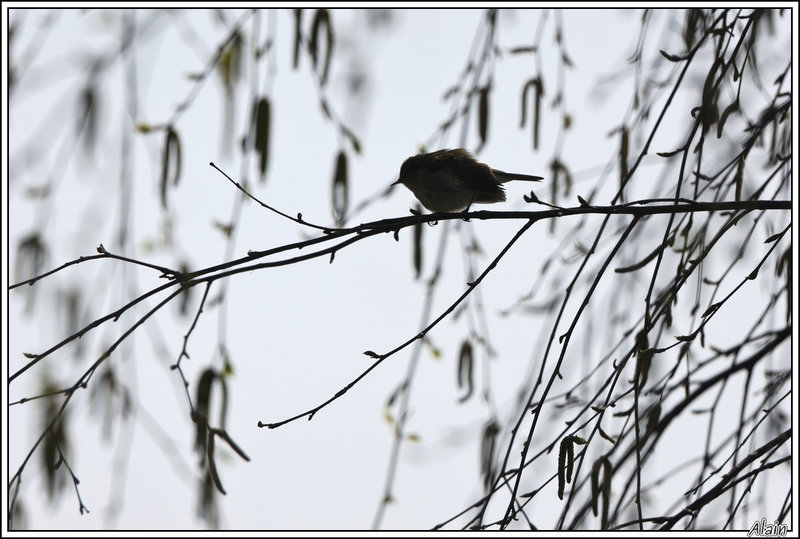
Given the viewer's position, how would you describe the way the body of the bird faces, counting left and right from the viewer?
facing to the left of the viewer
